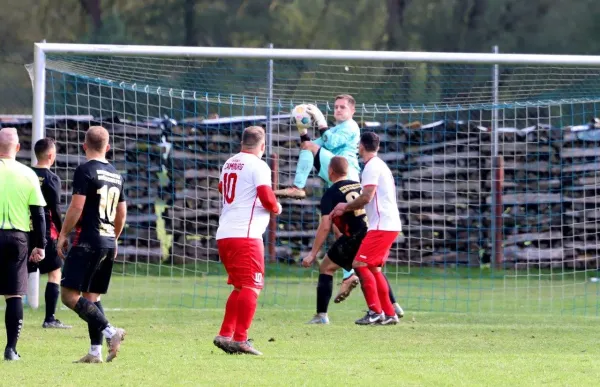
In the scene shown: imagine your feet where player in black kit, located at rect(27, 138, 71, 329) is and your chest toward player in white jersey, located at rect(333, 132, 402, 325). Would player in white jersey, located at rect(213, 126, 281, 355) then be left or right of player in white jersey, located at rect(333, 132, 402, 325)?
right

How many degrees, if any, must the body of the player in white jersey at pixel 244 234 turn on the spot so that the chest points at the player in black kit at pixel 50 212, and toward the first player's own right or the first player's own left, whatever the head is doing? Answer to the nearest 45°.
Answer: approximately 90° to the first player's own left

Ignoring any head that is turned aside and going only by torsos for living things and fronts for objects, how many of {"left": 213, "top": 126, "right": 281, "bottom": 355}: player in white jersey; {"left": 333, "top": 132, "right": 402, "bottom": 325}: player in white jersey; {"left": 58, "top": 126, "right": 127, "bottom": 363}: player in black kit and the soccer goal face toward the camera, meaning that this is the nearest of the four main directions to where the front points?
1

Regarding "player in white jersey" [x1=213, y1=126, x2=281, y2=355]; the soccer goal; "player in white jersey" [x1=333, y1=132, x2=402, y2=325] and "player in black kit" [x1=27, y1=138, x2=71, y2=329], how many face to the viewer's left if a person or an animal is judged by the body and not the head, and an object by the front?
1

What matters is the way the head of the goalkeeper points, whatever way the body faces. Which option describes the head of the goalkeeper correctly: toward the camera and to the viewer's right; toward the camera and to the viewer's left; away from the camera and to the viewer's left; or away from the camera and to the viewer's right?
toward the camera and to the viewer's left

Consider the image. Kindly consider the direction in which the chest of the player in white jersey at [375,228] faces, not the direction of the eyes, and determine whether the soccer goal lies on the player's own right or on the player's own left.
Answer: on the player's own right

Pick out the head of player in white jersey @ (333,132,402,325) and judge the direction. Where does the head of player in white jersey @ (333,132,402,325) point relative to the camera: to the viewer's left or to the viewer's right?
to the viewer's left

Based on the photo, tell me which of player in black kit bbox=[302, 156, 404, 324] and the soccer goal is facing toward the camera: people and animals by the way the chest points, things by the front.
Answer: the soccer goal

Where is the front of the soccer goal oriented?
toward the camera

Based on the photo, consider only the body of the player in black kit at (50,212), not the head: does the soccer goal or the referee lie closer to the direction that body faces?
the soccer goal

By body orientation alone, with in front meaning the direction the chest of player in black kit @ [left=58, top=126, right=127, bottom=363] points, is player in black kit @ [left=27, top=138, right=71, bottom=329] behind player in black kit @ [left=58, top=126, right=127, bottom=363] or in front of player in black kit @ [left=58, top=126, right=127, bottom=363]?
in front

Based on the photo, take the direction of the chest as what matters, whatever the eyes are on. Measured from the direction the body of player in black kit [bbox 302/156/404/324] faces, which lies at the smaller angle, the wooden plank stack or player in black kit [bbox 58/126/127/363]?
the wooden plank stack

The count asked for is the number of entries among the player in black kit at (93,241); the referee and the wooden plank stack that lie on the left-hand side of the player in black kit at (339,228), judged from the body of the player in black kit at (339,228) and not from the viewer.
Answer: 2

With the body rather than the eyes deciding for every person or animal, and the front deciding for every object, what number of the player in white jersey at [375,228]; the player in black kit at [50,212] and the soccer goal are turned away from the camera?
0

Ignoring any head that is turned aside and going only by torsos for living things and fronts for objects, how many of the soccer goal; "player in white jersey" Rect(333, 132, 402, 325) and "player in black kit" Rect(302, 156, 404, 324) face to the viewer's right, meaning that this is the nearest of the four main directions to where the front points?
0
